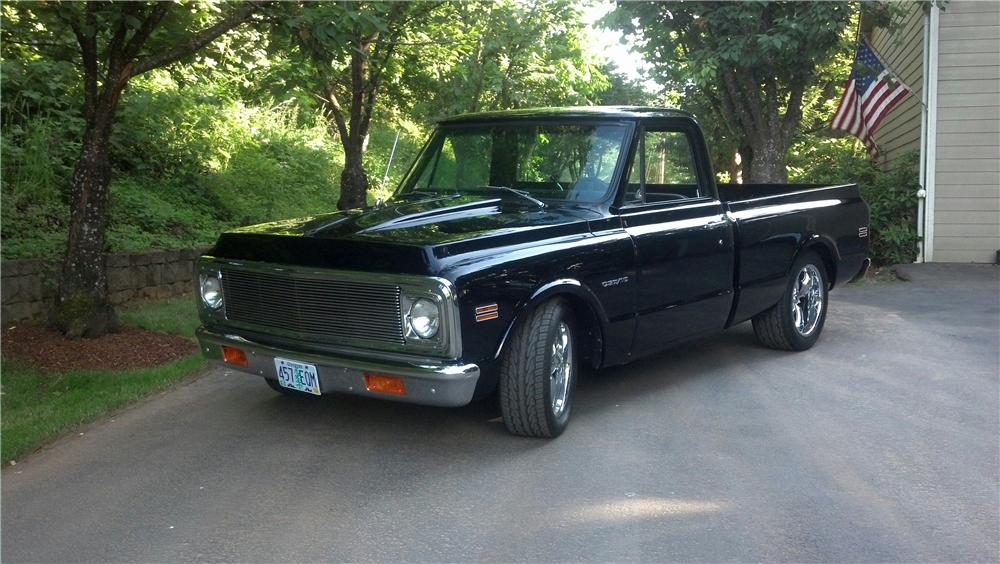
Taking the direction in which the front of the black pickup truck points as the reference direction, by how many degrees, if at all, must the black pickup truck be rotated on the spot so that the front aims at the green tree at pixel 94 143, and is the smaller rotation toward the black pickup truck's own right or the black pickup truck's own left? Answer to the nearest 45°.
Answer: approximately 90° to the black pickup truck's own right

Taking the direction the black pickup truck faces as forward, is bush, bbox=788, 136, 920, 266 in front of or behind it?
behind

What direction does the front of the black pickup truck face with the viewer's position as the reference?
facing the viewer and to the left of the viewer

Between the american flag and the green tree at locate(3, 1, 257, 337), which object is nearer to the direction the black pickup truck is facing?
the green tree

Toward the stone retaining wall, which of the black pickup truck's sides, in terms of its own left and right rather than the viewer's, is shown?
right

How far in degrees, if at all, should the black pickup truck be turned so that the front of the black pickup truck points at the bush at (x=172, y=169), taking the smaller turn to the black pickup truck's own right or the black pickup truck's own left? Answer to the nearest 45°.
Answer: approximately 90° to the black pickup truck's own right

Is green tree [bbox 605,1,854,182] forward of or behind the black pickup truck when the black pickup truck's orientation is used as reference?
behind

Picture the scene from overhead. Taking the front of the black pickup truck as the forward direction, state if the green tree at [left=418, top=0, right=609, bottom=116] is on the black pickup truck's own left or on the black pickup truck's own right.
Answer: on the black pickup truck's own right

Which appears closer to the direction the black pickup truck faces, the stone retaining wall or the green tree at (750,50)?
the stone retaining wall
